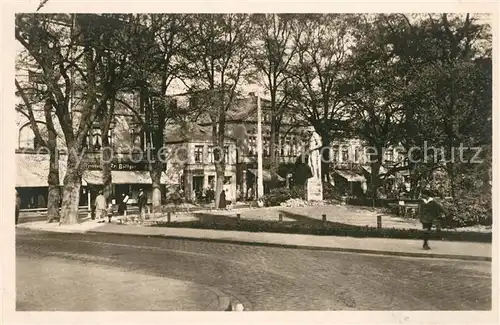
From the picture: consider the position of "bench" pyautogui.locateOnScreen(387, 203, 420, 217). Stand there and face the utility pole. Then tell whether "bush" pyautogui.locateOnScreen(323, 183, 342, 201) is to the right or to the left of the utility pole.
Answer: right

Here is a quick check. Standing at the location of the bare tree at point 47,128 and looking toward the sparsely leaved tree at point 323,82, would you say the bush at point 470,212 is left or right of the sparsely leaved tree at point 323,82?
right
